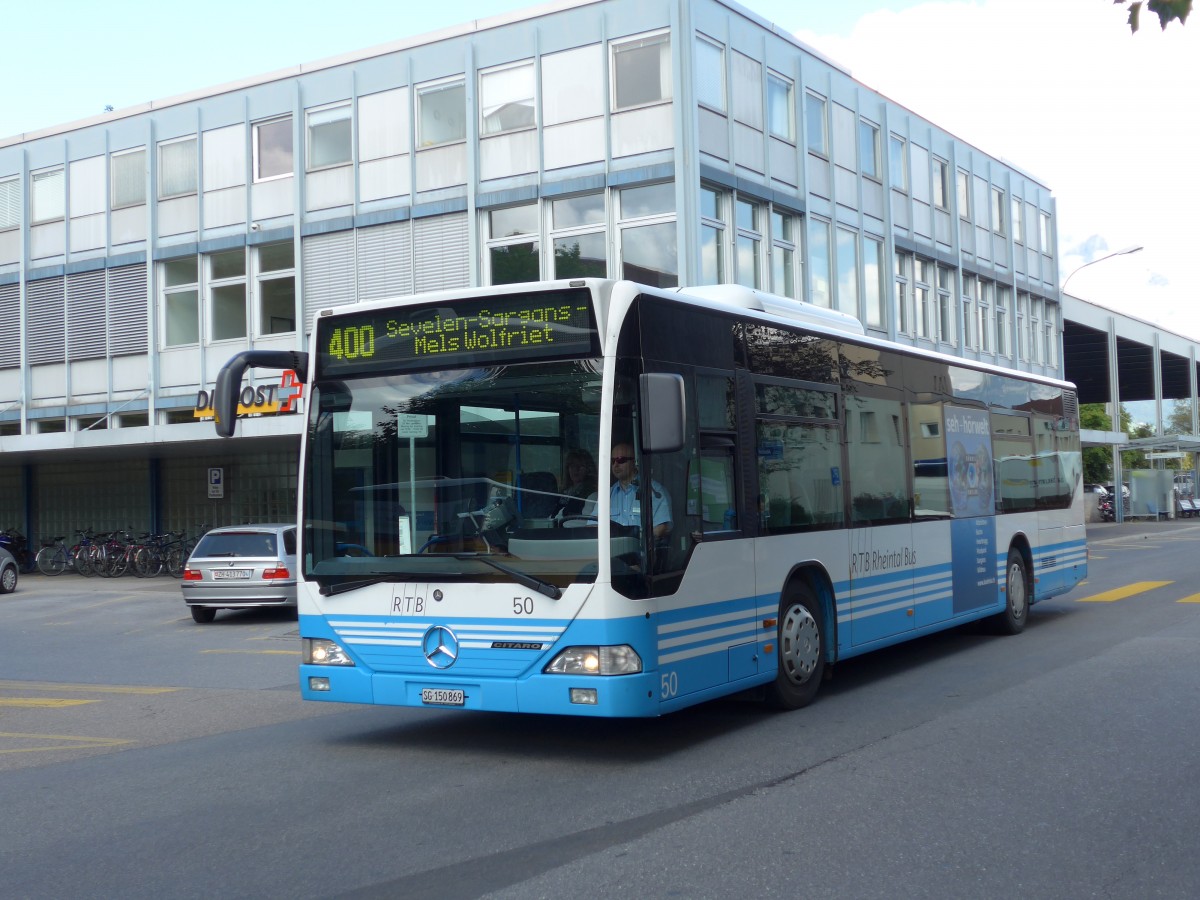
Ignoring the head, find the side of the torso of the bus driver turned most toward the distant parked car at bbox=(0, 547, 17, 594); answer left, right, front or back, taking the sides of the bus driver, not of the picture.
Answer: right

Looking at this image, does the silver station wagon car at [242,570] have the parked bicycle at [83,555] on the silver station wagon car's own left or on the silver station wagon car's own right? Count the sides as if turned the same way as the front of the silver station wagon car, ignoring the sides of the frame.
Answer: on the silver station wagon car's own left

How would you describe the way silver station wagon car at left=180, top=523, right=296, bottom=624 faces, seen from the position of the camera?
facing away from the viewer and to the right of the viewer

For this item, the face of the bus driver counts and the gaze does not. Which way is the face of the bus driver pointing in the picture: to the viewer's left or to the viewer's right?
to the viewer's left

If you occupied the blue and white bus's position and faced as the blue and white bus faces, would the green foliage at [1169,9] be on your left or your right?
on your left

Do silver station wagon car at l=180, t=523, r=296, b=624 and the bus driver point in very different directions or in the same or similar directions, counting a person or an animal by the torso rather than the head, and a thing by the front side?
very different directions

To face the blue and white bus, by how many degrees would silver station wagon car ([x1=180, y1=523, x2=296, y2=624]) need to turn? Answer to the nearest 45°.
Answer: approximately 135° to its right

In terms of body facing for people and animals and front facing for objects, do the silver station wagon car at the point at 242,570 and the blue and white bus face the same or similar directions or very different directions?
very different directions

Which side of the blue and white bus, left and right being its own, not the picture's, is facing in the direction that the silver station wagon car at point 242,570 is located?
right

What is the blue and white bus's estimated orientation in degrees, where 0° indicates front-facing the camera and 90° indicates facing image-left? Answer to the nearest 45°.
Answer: approximately 45°

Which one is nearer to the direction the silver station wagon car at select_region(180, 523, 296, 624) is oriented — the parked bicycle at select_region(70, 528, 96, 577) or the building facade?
the building facade

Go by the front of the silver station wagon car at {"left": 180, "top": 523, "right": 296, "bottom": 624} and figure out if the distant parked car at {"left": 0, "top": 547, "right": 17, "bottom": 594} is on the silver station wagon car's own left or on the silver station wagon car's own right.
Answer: on the silver station wagon car's own left
